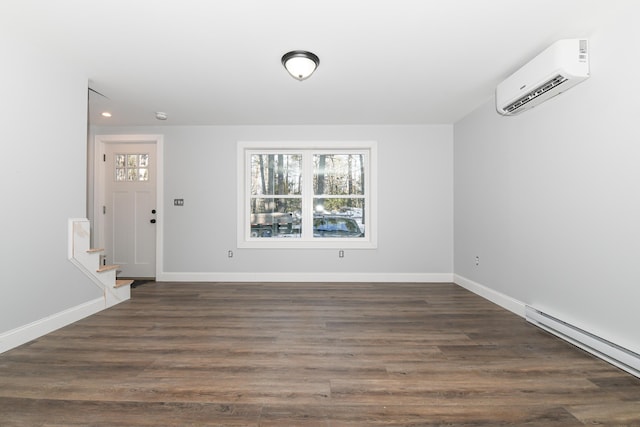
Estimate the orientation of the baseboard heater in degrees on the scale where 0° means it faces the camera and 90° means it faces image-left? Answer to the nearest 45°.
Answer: approximately 45°

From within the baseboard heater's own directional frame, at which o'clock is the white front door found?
The white front door is roughly at 1 o'clock from the baseboard heater.

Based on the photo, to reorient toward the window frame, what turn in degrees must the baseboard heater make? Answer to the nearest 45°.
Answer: approximately 45° to its right
